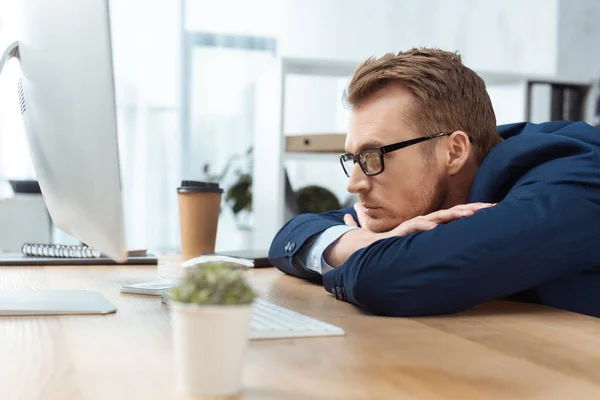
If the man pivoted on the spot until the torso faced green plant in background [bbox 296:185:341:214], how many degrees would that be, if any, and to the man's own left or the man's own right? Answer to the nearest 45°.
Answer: approximately 90° to the man's own right

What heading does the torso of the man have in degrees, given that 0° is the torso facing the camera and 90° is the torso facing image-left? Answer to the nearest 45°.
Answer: approximately 90°

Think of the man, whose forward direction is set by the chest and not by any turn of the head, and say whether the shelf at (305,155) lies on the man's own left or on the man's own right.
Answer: on the man's own right

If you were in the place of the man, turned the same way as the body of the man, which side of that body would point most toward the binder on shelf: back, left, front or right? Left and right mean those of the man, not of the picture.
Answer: right

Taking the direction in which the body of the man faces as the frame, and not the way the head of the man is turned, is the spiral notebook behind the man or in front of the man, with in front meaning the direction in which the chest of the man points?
in front

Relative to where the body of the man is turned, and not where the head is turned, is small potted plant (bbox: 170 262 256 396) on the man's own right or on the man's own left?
on the man's own left

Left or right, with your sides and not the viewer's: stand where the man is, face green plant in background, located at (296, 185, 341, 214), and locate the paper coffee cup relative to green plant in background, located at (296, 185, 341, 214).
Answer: left

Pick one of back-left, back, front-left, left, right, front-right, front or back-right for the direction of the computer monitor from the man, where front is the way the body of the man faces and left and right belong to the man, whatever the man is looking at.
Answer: front-left

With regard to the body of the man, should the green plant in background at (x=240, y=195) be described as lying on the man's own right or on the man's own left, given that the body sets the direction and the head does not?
on the man's own right
